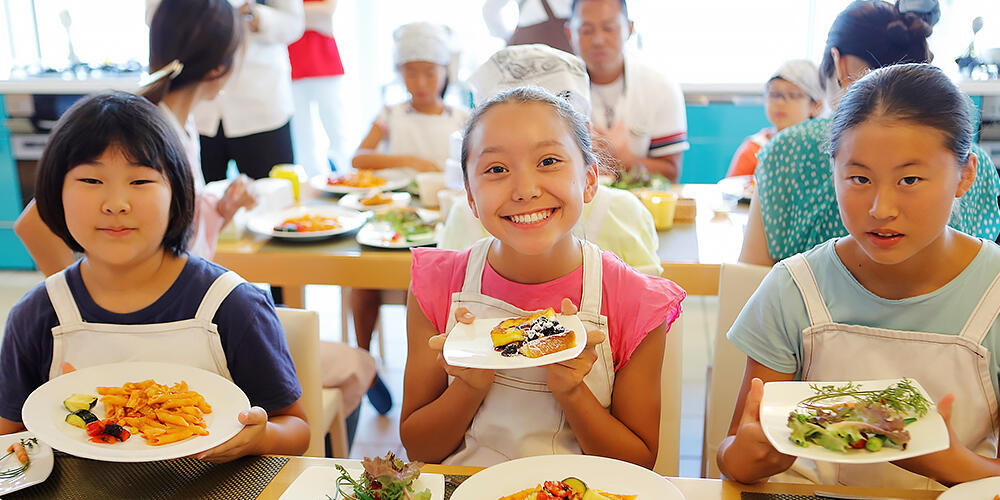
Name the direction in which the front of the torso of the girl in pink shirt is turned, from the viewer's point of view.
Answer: toward the camera

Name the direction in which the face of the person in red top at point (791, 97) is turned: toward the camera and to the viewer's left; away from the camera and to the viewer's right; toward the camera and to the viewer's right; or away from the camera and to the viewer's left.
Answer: toward the camera and to the viewer's left

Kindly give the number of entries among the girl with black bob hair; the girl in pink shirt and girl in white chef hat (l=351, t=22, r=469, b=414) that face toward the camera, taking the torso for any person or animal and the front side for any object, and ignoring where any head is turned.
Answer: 3

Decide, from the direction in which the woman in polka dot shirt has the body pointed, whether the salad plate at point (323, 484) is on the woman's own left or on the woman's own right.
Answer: on the woman's own left

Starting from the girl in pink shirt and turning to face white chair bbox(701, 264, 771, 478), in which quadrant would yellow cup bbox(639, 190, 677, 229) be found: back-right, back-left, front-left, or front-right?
front-left

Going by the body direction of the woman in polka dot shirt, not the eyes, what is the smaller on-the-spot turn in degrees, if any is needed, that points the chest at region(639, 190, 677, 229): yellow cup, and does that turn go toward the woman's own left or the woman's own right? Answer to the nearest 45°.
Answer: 0° — they already face it

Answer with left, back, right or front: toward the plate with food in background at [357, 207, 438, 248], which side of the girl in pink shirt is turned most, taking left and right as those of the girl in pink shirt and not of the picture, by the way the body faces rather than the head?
back

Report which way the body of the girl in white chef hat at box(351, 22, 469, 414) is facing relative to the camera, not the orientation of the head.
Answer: toward the camera

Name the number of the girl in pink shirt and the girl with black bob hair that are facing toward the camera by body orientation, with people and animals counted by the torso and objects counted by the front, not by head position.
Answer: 2
